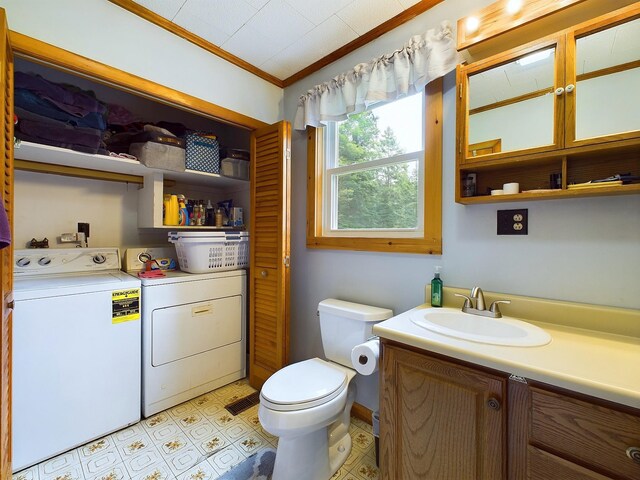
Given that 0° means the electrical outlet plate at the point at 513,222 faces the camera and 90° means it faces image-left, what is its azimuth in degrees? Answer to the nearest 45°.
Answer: approximately 0°

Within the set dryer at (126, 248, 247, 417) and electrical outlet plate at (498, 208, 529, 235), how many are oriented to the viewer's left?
0

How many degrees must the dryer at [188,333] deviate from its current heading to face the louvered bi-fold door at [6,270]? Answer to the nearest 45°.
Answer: approximately 90° to its right

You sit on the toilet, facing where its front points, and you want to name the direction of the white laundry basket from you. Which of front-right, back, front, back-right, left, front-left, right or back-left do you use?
right

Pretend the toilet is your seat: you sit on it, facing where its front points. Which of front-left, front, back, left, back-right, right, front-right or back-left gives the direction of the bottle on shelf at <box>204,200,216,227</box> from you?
right

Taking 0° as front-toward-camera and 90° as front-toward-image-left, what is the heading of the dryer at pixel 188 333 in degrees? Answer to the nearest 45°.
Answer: approximately 315°

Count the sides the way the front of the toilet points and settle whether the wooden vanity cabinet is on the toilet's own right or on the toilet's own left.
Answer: on the toilet's own left
